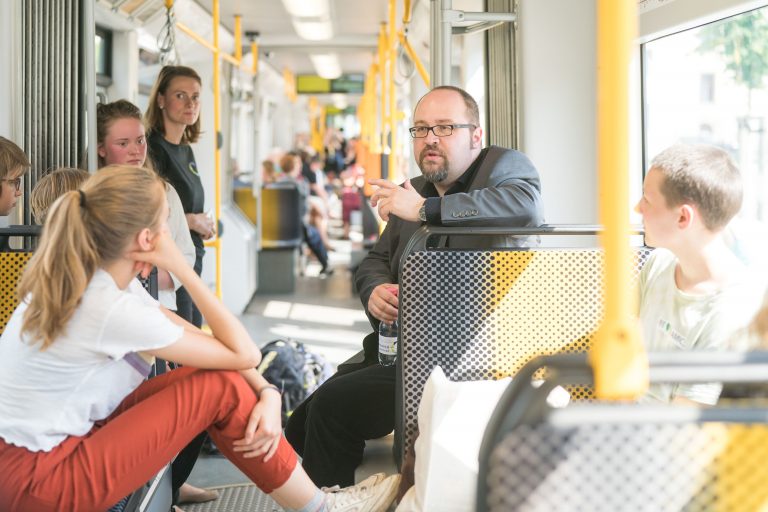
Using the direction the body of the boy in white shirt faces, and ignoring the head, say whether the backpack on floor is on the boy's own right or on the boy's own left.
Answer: on the boy's own right

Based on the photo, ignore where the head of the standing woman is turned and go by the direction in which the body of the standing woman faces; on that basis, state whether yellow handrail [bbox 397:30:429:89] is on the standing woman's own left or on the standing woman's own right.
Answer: on the standing woman's own left

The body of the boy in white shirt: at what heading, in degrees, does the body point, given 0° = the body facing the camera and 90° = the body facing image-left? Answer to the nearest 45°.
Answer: approximately 45°

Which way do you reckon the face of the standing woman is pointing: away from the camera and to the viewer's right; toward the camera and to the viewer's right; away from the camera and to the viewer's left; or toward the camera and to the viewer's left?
toward the camera and to the viewer's right

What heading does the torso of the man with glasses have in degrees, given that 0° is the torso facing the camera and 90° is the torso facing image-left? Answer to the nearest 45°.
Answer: approximately 45°

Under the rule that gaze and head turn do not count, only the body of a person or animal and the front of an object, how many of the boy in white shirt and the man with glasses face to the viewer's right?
0

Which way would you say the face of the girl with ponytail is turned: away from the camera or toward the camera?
away from the camera
